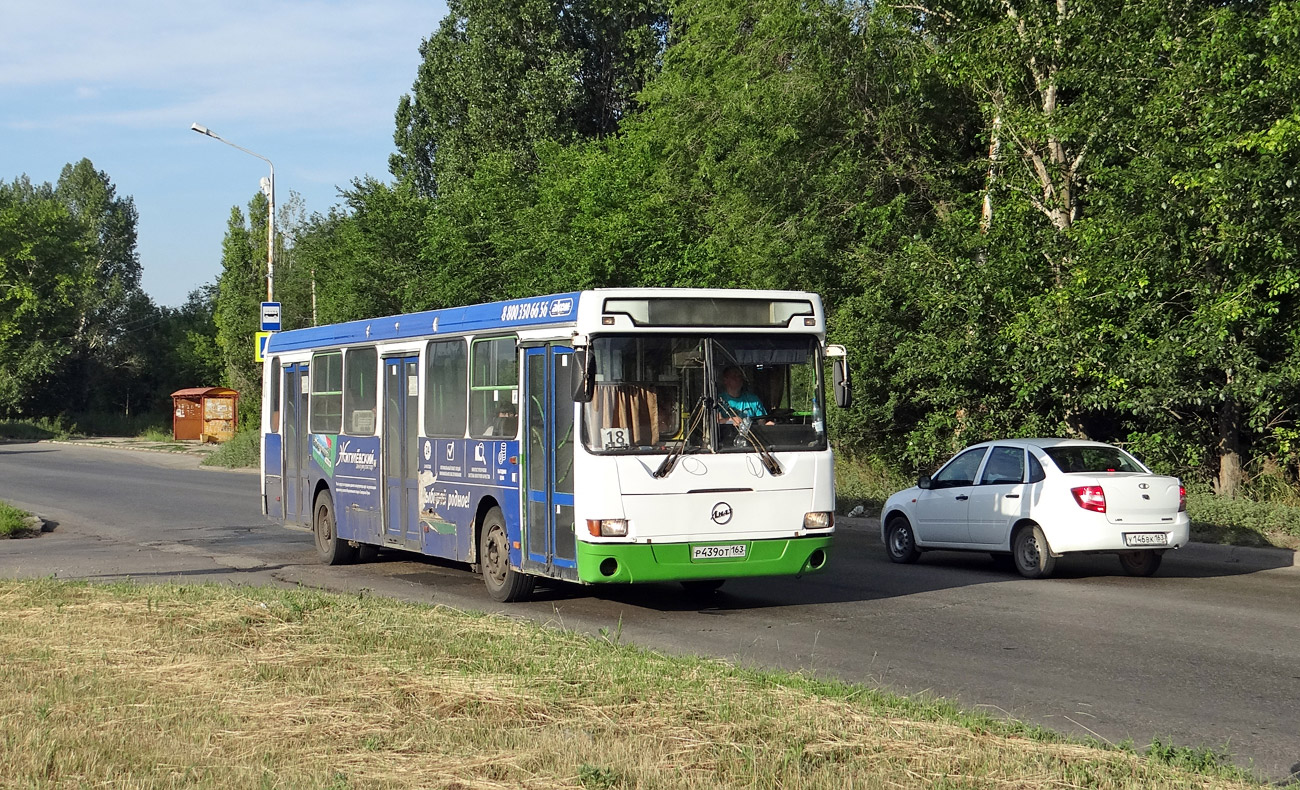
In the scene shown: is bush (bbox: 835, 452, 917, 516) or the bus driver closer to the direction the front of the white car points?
the bush

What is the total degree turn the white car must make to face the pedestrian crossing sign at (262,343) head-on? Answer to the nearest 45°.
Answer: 0° — it already faces it

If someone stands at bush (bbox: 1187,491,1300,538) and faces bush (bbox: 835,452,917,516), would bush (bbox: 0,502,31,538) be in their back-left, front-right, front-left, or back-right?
front-left

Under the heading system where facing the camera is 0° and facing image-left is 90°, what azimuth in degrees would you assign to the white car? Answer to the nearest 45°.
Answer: approximately 135°

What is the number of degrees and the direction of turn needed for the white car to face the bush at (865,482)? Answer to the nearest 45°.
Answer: approximately 45° to its right

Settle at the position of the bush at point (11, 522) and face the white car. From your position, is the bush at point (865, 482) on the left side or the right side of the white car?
left

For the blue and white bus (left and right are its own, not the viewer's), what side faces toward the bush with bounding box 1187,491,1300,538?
left

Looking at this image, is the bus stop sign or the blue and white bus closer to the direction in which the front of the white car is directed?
the bus stop sign

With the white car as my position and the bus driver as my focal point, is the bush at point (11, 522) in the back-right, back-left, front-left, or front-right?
front-right

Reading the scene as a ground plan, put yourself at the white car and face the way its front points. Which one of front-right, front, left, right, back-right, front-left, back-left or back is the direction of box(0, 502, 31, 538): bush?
front-left

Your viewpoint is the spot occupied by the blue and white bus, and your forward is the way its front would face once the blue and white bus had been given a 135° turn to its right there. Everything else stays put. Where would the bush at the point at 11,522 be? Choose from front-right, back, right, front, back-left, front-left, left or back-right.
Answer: front-right

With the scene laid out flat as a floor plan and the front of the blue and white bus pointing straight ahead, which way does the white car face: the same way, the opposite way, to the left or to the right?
the opposite way

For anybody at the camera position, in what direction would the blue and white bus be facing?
facing the viewer and to the right of the viewer

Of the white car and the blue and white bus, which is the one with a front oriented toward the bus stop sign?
the white car

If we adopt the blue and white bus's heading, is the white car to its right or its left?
on its left

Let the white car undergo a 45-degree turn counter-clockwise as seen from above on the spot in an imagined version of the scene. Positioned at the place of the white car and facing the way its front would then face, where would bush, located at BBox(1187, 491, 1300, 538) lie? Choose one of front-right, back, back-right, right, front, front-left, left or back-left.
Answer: back-right
